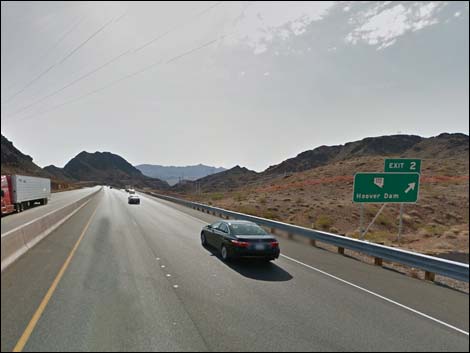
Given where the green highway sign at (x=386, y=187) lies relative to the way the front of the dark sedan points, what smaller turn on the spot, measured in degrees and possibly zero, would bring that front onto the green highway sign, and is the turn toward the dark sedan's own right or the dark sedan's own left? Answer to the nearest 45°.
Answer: approximately 90° to the dark sedan's own right

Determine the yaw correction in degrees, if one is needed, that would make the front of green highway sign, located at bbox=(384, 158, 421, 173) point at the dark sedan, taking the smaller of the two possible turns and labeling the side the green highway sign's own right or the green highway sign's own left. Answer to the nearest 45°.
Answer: approximately 45° to the green highway sign's own right

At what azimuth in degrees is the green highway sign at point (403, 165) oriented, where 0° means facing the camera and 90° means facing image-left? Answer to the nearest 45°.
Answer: approximately 0°

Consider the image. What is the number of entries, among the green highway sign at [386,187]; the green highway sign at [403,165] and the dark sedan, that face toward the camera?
2

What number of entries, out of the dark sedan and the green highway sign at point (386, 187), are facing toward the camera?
1

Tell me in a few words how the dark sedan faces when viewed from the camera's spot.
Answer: facing away from the viewer and to the left of the viewer

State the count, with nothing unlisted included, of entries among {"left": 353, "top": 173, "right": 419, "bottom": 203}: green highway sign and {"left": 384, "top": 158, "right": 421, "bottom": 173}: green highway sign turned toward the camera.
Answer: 2

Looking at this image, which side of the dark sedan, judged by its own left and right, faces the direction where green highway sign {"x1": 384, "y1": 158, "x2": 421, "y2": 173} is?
right
